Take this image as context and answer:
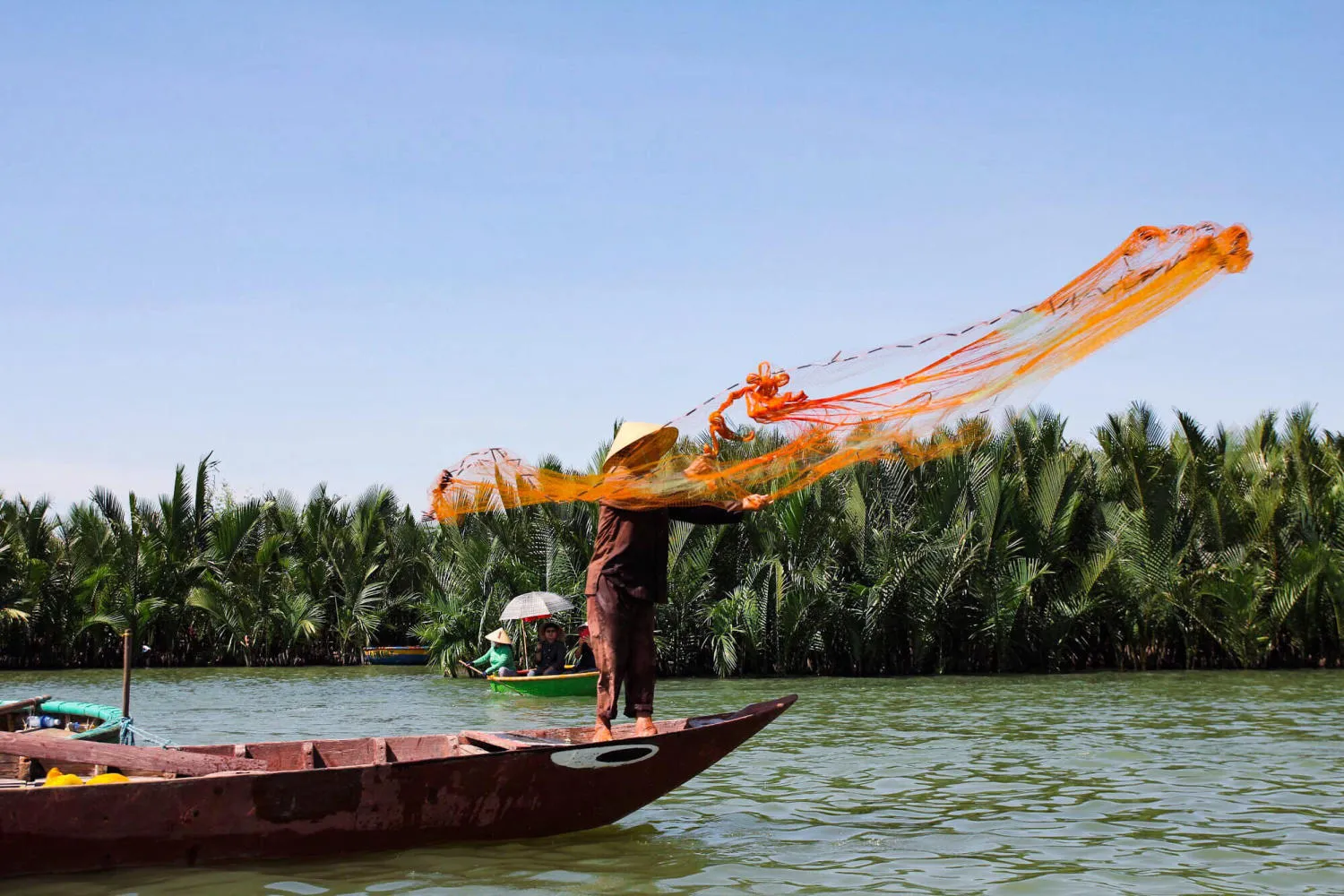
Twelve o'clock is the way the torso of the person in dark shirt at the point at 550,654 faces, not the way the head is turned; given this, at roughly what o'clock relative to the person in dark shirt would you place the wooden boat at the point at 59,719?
The wooden boat is roughly at 1 o'clock from the person in dark shirt.

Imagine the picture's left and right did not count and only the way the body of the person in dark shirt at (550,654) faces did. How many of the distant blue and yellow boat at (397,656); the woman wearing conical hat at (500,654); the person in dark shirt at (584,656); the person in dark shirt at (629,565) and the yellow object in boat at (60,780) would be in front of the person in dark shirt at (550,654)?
2

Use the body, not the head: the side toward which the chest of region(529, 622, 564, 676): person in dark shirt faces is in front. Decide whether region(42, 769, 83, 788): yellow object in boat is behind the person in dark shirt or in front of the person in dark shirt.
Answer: in front

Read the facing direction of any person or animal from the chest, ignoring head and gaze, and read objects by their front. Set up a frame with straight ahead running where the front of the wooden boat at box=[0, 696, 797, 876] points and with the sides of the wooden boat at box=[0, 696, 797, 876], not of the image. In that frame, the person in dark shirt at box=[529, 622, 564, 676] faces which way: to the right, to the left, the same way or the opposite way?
to the right

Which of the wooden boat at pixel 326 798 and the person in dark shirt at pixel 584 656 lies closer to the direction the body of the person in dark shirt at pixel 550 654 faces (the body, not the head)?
the wooden boat

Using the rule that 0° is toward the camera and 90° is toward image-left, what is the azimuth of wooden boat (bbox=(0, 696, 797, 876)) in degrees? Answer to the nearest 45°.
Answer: approximately 270°

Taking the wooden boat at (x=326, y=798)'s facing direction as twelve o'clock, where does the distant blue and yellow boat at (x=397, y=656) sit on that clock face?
The distant blue and yellow boat is roughly at 9 o'clock from the wooden boat.

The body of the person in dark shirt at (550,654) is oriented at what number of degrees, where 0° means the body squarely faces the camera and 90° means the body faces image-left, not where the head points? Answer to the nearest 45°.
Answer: approximately 0°

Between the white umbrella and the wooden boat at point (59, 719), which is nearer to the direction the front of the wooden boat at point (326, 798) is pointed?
the white umbrella

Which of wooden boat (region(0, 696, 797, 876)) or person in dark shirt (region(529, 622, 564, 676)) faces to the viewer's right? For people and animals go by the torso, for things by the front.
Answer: the wooden boat

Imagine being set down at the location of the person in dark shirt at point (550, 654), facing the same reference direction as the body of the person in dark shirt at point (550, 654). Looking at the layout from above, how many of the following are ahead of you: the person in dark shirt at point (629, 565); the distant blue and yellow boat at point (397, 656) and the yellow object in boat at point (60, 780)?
2

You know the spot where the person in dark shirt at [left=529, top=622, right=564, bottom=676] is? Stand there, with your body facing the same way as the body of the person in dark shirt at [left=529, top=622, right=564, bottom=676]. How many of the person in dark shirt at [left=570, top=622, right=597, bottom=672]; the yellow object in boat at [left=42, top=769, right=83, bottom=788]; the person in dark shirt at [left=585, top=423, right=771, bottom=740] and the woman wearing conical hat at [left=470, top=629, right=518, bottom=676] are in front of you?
2

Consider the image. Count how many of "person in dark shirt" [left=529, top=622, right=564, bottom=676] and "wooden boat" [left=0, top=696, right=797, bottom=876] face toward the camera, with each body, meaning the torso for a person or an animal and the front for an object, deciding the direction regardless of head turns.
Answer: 1

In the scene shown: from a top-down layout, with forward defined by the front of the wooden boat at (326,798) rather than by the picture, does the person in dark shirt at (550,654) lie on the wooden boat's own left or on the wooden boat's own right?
on the wooden boat's own left
